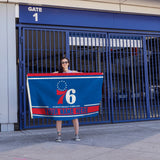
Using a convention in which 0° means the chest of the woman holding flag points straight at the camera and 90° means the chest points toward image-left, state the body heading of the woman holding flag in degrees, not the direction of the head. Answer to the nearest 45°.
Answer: approximately 0°
